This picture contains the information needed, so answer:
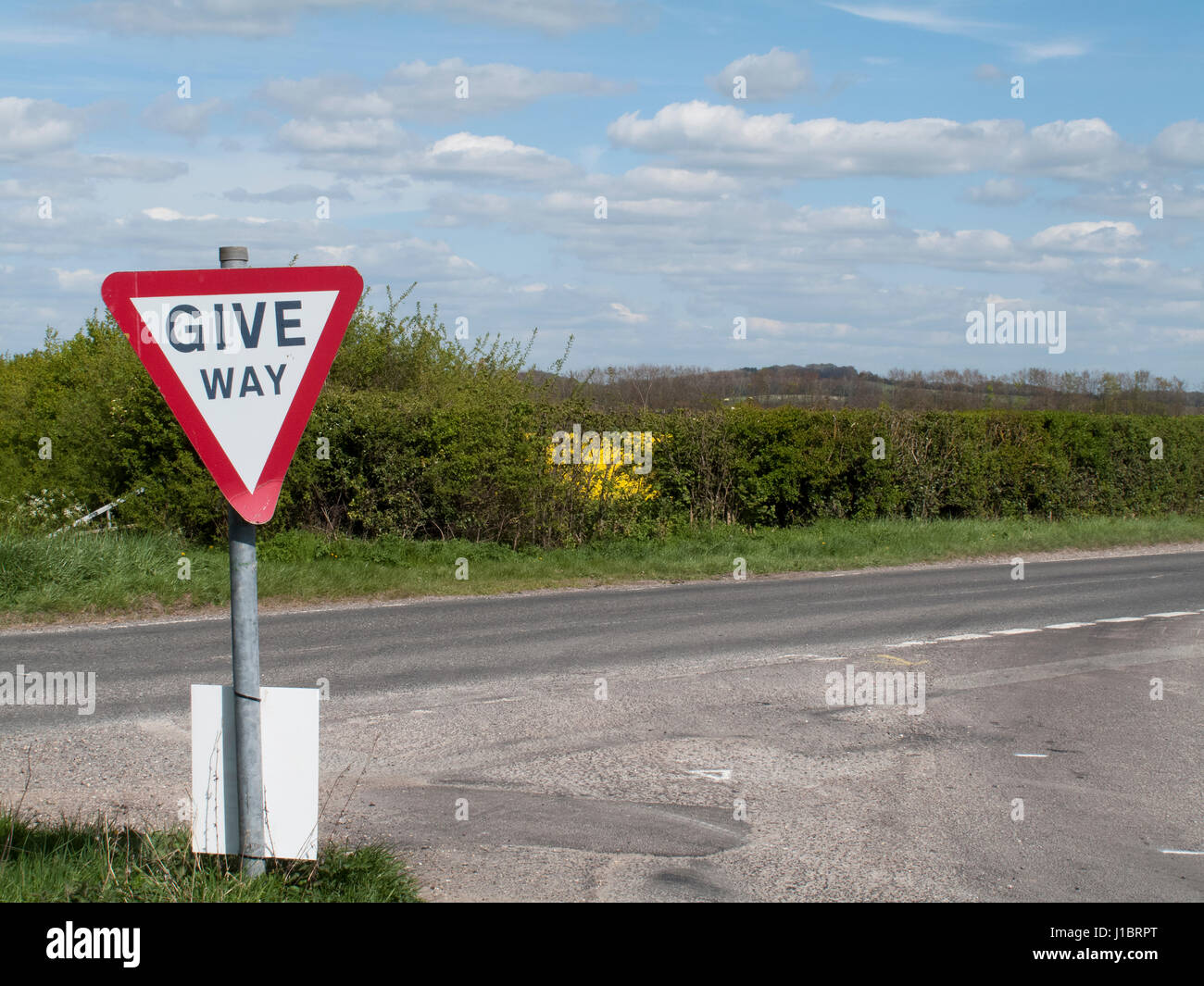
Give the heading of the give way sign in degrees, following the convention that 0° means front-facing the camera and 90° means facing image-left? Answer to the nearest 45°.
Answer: approximately 0°
